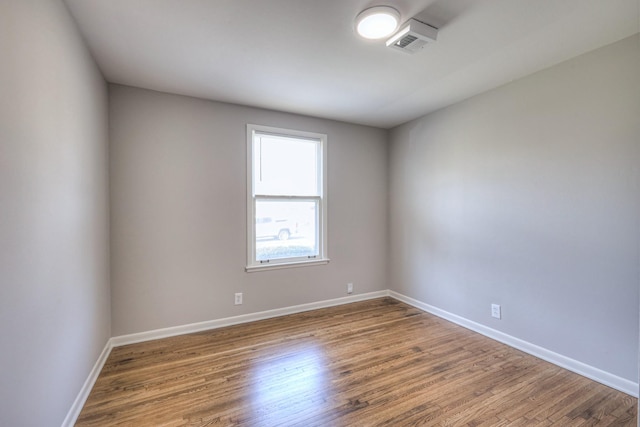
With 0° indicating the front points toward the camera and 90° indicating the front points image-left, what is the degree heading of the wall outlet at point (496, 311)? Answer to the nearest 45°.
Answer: approximately 45°

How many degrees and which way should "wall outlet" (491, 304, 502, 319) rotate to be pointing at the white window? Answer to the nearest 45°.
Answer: approximately 45° to its right
